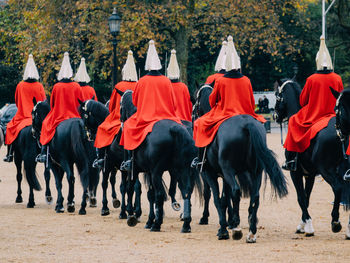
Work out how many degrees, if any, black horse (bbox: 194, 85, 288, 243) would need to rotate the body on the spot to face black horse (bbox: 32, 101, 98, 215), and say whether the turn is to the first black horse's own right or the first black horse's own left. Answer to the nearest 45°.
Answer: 0° — it already faces it

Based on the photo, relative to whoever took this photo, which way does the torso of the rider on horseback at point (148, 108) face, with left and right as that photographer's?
facing away from the viewer and to the left of the viewer

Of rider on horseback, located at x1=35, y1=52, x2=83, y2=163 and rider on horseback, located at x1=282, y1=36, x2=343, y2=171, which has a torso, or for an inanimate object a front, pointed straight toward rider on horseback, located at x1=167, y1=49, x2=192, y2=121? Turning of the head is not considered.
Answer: rider on horseback, located at x1=282, y1=36, x2=343, y2=171

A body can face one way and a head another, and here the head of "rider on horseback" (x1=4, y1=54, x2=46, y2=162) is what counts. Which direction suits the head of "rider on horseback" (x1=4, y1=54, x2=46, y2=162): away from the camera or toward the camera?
away from the camera

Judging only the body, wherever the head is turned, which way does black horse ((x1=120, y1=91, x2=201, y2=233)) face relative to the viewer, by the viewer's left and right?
facing away from the viewer and to the left of the viewer

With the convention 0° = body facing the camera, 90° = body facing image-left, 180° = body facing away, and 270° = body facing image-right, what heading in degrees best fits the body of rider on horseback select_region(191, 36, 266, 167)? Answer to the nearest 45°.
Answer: approximately 135°

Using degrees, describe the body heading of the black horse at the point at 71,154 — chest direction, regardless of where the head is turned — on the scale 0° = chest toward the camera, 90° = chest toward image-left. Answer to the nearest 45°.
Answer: approximately 135°
